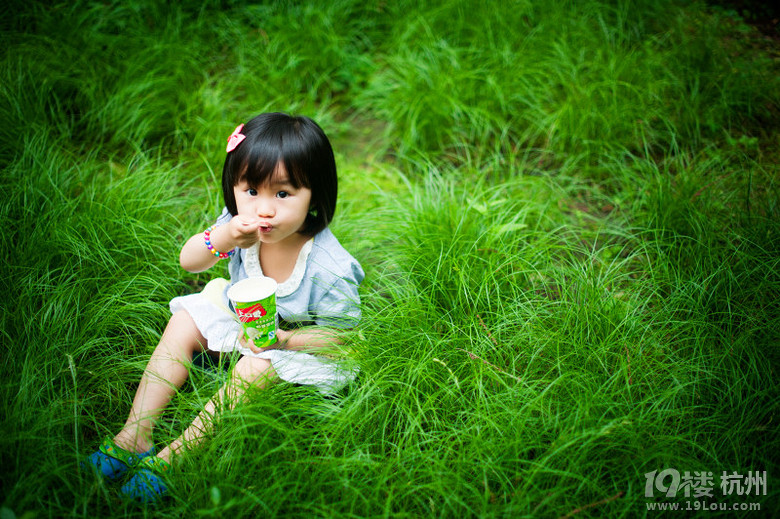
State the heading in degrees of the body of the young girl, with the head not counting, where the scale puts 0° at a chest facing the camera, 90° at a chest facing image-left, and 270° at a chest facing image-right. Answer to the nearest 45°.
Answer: approximately 45°
